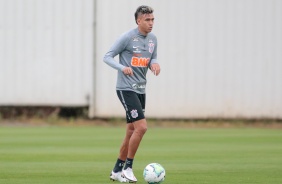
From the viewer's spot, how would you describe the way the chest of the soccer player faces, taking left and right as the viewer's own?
facing the viewer and to the right of the viewer

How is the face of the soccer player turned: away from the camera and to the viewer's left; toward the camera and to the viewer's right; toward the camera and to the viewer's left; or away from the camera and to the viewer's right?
toward the camera and to the viewer's right
